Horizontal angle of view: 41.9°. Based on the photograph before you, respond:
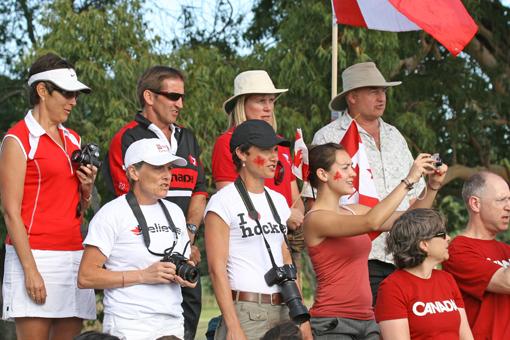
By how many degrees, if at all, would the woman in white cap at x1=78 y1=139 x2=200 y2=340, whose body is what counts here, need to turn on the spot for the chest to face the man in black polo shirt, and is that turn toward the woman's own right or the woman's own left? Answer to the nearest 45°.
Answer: approximately 135° to the woman's own left

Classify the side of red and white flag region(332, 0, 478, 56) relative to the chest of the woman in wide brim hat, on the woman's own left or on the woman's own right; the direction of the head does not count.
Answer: on the woman's own left

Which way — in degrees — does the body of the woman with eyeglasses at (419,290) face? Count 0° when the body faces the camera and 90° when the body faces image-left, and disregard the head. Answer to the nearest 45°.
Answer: approximately 315°

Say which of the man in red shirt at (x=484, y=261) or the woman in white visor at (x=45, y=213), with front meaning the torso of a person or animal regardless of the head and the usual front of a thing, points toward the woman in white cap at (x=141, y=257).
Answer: the woman in white visor at (x=45, y=213)

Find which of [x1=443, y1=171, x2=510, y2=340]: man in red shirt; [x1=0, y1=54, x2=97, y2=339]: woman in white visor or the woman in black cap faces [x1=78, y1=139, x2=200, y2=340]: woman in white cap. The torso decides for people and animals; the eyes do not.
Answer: [x1=0, y1=54, x2=97, y2=339]: woman in white visor

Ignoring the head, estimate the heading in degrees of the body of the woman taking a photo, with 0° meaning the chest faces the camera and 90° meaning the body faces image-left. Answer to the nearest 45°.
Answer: approximately 270°

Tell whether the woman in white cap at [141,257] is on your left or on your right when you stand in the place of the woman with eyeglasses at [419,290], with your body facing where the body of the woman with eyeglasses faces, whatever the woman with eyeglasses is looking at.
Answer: on your right

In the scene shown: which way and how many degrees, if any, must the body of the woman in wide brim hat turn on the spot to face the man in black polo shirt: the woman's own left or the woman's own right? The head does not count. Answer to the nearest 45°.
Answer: approximately 90° to the woman's own right
